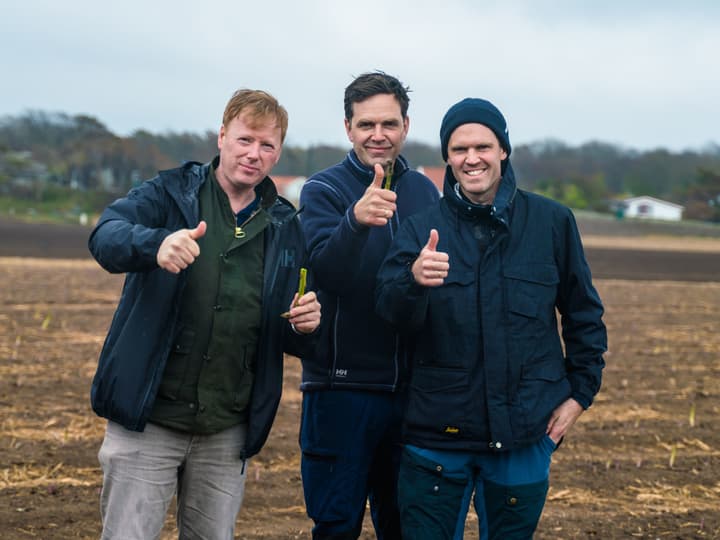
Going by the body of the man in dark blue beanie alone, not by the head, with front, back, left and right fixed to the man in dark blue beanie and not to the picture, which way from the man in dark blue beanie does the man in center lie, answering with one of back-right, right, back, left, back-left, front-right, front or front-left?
back-right

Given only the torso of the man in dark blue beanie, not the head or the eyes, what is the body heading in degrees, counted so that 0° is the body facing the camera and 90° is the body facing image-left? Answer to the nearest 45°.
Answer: approximately 0°
